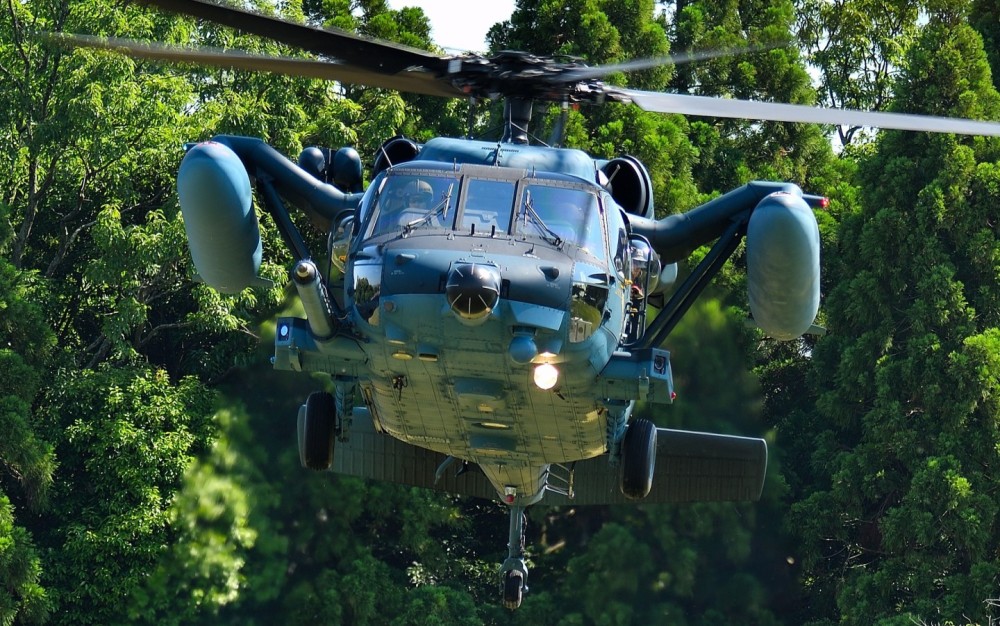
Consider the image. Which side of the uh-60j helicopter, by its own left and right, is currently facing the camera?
front

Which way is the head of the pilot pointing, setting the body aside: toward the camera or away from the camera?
toward the camera

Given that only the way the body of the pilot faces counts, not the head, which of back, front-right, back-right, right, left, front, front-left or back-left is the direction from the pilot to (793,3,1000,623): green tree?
back-left

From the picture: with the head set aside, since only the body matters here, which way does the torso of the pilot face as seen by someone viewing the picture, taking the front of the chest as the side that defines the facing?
toward the camera

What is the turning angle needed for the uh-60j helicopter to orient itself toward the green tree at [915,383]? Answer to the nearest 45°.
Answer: approximately 135° to its left
